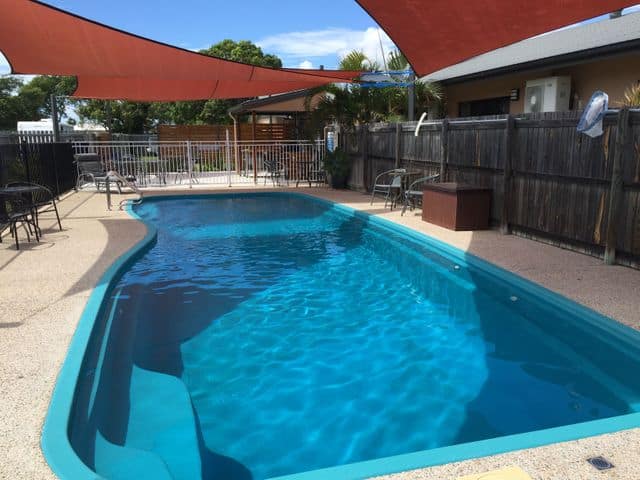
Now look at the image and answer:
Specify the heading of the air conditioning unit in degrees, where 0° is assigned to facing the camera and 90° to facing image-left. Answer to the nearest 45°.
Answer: approximately 45°

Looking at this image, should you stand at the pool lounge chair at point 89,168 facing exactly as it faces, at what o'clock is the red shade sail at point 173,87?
The red shade sail is roughly at 12 o'clock from the pool lounge chair.

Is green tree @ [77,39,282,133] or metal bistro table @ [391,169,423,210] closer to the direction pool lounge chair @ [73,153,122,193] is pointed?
the metal bistro table

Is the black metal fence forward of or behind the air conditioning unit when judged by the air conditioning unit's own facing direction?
forward

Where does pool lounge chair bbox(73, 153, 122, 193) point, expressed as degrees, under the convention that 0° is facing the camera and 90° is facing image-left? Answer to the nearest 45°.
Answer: approximately 315°
